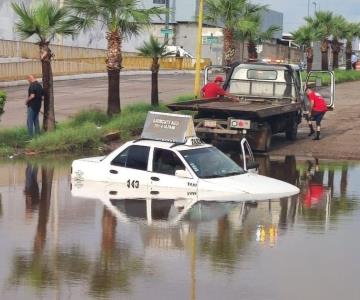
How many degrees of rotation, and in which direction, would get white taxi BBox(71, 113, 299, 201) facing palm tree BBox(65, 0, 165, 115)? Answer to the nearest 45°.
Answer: approximately 135° to its left

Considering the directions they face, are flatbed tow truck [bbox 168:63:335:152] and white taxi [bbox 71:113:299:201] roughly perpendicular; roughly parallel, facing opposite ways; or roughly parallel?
roughly perpendicular

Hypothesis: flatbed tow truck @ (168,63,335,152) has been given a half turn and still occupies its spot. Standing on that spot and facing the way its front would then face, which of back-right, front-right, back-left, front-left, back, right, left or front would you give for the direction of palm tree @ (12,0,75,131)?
front-right

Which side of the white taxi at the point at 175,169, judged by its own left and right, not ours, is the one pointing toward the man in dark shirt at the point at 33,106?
back

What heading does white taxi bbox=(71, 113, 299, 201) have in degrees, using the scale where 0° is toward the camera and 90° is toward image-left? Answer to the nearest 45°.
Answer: approximately 315°

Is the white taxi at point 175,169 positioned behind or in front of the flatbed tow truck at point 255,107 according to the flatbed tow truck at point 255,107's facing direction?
behind

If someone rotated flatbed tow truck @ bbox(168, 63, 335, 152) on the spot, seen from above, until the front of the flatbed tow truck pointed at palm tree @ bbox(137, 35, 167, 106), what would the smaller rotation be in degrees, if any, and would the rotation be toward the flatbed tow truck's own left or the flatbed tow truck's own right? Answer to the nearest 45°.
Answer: approximately 90° to the flatbed tow truck's own left

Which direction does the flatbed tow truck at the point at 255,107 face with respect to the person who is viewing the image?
facing away from the viewer and to the right of the viewer
